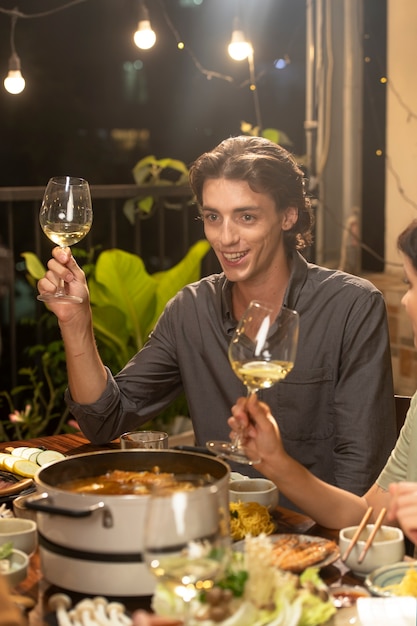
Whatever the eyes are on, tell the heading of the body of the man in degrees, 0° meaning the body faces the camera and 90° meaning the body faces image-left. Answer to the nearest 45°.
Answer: approximately 45°

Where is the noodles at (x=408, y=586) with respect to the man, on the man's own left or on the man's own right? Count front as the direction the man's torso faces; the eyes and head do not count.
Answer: on the man's own left

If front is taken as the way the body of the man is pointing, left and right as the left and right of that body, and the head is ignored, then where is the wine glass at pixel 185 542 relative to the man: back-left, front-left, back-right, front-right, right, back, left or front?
front-left

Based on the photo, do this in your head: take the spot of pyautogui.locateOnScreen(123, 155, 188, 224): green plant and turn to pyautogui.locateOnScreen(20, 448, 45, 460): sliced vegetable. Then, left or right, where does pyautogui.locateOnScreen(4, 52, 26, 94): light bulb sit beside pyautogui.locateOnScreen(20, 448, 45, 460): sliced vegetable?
right

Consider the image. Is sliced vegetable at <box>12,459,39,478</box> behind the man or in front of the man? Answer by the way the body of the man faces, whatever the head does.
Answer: in front

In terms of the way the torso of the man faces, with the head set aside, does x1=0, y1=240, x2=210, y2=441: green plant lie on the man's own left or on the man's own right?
on the man's own right

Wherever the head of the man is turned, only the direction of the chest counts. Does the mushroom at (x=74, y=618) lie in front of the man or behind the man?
in front

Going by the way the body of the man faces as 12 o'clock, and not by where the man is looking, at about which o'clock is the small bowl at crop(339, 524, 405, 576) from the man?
The small bowl is roughly at 10 o'clock from the man.
